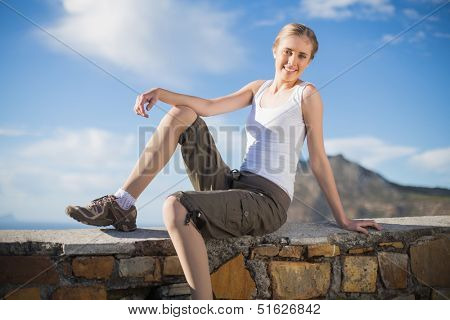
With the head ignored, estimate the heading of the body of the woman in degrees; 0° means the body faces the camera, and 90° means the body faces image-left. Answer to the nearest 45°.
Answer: approximately 45°

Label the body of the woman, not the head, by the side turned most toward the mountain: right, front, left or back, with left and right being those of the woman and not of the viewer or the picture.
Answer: back
